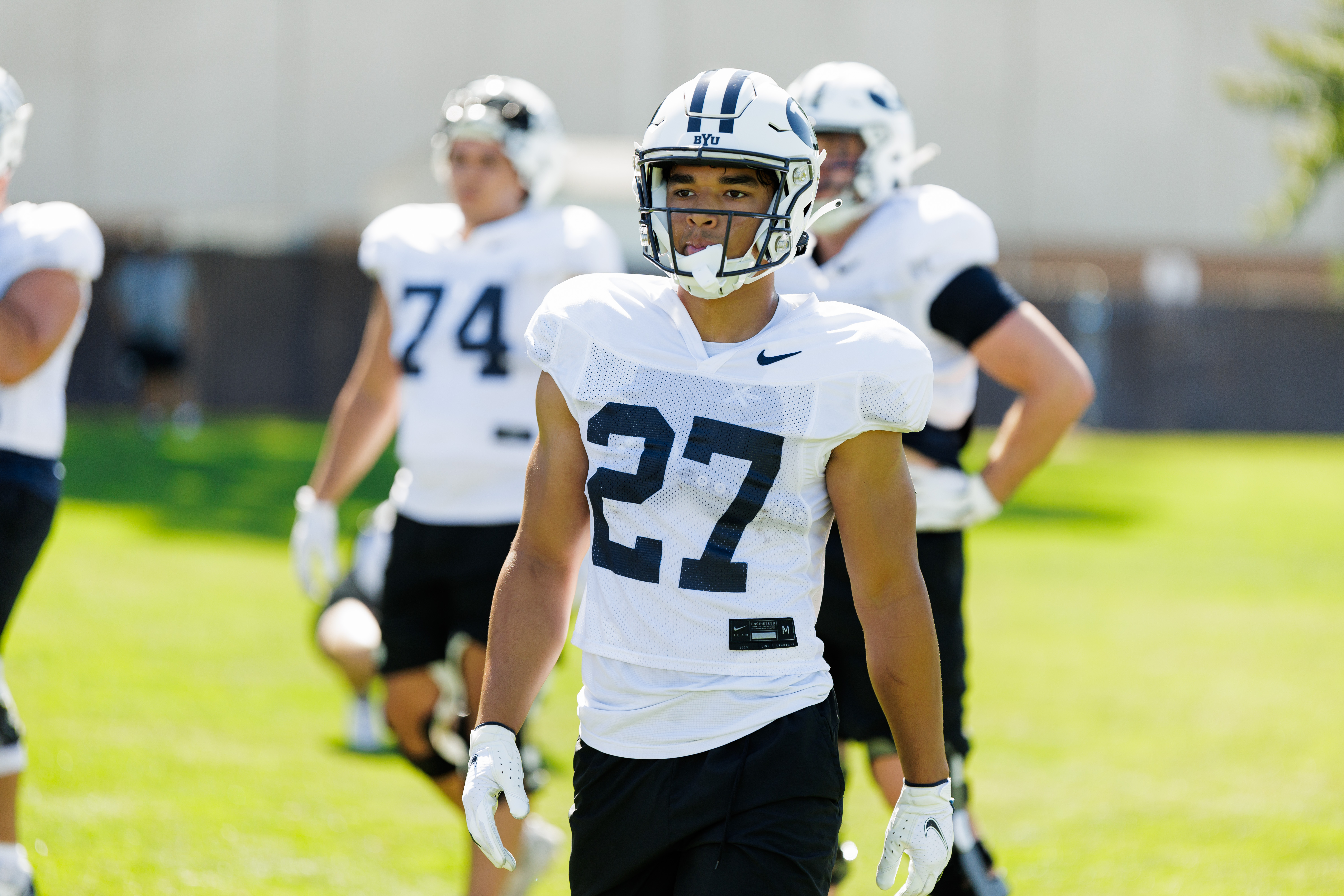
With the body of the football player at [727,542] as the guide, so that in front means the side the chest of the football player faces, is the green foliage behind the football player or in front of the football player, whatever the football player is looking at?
behind

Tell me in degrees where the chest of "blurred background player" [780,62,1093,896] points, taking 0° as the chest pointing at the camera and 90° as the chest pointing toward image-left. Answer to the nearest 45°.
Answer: approximately 45°

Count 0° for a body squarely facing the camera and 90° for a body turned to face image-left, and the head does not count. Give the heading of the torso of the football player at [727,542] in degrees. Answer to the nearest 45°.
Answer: approximately 0°

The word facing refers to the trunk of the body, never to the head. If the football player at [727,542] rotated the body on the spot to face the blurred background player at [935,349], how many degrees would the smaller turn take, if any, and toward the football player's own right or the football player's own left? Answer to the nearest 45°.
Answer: approximately 180°

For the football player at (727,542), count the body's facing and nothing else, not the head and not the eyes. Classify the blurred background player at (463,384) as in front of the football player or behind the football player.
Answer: behind

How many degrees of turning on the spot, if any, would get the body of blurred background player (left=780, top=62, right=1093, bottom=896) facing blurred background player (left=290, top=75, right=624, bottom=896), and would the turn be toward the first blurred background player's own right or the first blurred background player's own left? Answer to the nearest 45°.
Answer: approximately 45° to the first blurred background player's own right

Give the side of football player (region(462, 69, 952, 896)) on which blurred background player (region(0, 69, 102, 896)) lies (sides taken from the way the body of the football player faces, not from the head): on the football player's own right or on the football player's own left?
on the football player's own right

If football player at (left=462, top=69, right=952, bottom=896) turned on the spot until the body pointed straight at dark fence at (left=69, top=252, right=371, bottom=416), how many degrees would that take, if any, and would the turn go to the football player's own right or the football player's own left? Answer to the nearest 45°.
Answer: approximately 180°

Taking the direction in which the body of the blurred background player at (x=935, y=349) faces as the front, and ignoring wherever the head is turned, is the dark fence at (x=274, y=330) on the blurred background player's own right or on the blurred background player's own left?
on the blurred background player's own right
